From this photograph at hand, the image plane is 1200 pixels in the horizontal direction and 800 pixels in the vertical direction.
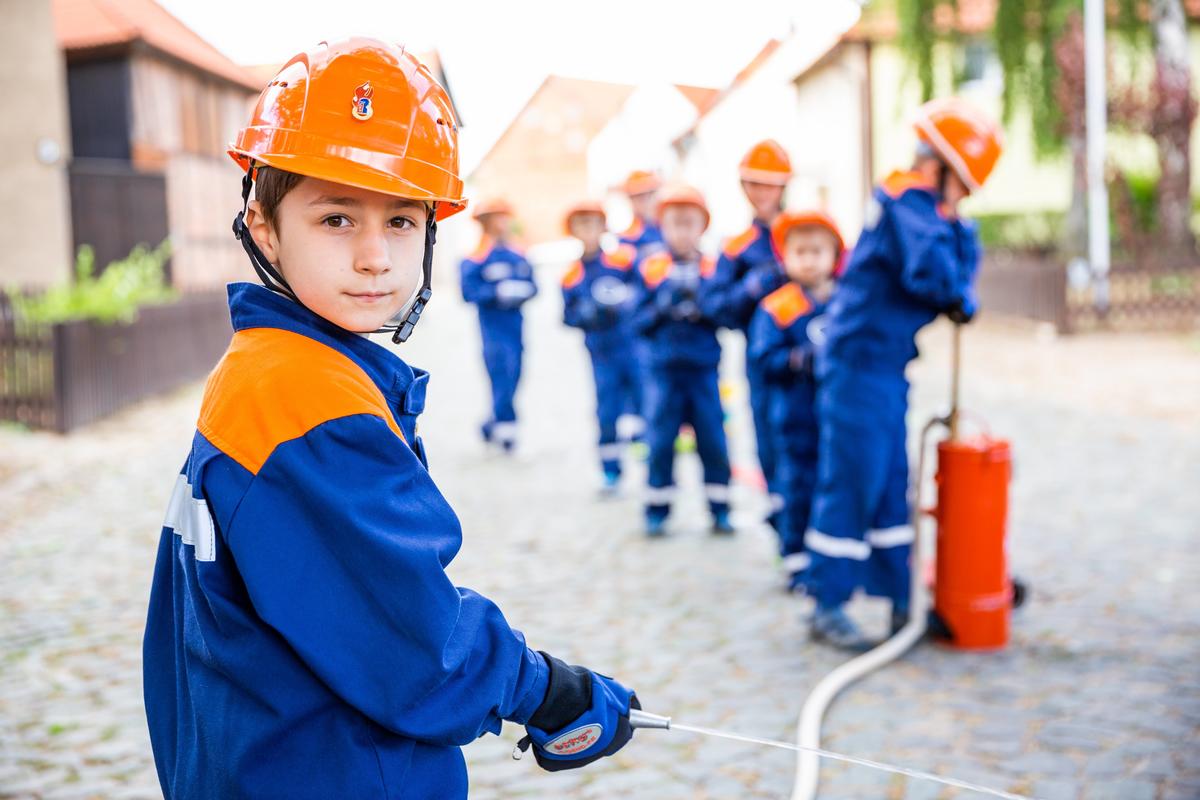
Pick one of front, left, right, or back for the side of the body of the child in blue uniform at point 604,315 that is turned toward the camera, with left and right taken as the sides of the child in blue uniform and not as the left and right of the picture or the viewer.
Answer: front

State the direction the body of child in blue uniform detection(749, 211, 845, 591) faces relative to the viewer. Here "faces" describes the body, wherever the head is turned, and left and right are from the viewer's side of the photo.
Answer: facing the viewer and to the right of the viewer

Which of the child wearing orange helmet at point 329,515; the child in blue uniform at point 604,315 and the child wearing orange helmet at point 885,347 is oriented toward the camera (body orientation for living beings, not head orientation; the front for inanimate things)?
the child in blue uniform

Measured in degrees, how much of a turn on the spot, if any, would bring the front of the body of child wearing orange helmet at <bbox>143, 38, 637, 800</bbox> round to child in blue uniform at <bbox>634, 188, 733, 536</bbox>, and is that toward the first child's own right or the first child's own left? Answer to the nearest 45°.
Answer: approximately 90° to the first child's own left

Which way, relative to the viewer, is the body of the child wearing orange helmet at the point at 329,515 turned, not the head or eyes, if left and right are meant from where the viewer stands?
facing to the right of the viewer
